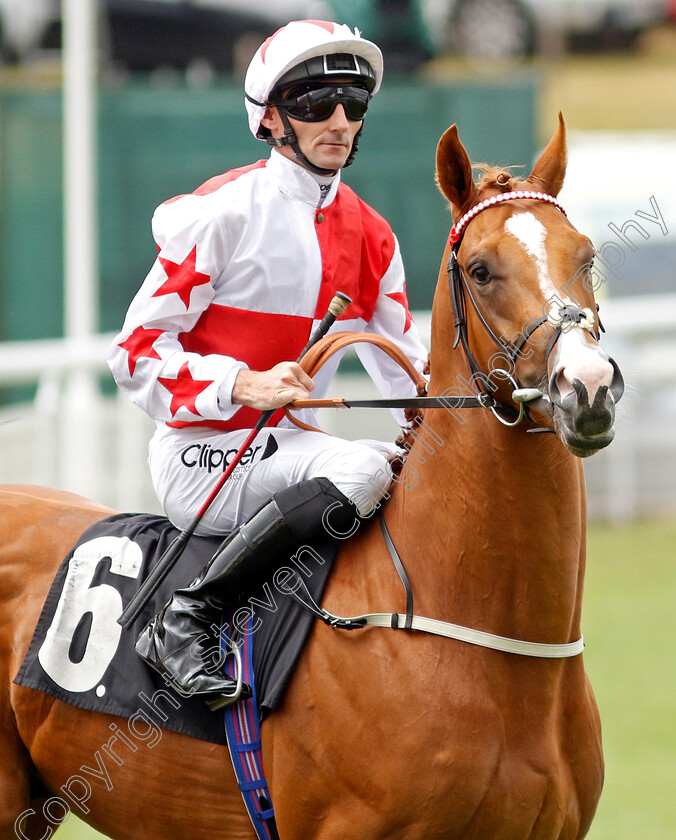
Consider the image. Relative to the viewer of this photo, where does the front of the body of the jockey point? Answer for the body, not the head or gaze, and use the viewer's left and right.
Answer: facing the viewer and to the right of the viewer

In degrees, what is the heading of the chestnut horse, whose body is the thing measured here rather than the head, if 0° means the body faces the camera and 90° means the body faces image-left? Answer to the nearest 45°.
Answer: approximately 315°

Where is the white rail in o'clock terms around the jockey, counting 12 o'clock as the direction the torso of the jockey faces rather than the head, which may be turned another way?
The white rail is roughly at 7 o'clock from the jockey.

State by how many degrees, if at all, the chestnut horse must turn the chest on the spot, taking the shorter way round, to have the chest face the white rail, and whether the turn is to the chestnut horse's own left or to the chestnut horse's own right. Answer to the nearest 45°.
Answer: approximately 135° to the chestnut horse's own left
